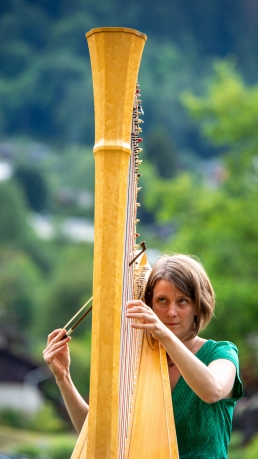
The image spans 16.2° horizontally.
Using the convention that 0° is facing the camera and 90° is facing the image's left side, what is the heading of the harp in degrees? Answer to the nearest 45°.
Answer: approximately 0°

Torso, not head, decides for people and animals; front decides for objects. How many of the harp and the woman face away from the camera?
0

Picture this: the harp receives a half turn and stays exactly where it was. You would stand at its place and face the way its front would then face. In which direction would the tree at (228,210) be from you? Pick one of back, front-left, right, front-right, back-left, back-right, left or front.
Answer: front

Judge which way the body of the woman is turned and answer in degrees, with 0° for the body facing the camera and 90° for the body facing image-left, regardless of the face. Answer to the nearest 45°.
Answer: approximately 45°

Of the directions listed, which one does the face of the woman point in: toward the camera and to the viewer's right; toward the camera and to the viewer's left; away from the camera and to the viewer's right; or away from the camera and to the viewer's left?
toward the camera and to the viewer's left

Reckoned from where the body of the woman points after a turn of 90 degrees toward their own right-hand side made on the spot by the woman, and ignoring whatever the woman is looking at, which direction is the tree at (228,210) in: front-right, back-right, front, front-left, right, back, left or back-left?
front-right
